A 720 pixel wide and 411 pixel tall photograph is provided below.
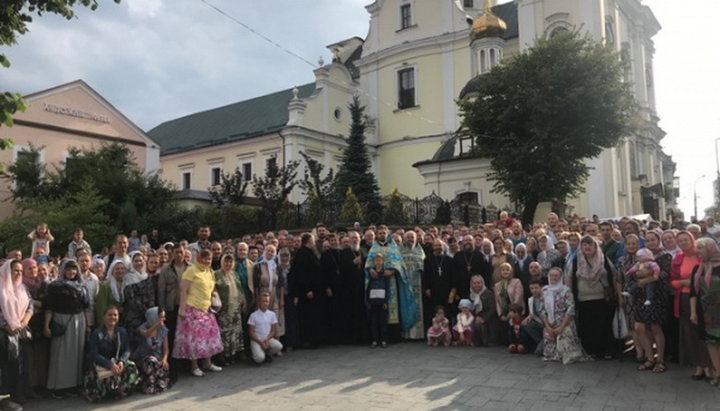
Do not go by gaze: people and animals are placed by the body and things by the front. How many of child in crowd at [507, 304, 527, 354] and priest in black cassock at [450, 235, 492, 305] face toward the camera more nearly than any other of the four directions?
2

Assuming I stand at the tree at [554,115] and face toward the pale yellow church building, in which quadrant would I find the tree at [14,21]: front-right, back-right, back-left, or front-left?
back-left

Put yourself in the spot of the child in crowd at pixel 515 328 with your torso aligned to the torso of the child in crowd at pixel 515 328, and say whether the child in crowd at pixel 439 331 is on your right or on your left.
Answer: on your right

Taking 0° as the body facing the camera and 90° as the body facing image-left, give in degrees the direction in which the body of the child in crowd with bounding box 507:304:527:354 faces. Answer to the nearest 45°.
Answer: approximately 0°

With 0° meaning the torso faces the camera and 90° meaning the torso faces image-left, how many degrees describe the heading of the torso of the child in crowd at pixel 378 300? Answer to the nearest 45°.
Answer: approximately 0°

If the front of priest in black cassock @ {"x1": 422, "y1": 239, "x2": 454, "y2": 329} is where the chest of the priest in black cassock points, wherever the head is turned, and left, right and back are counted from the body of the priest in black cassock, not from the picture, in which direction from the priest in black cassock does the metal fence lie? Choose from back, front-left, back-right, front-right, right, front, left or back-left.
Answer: back

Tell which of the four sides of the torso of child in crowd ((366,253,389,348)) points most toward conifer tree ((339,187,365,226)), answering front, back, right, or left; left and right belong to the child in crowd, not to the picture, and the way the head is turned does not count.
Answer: back
